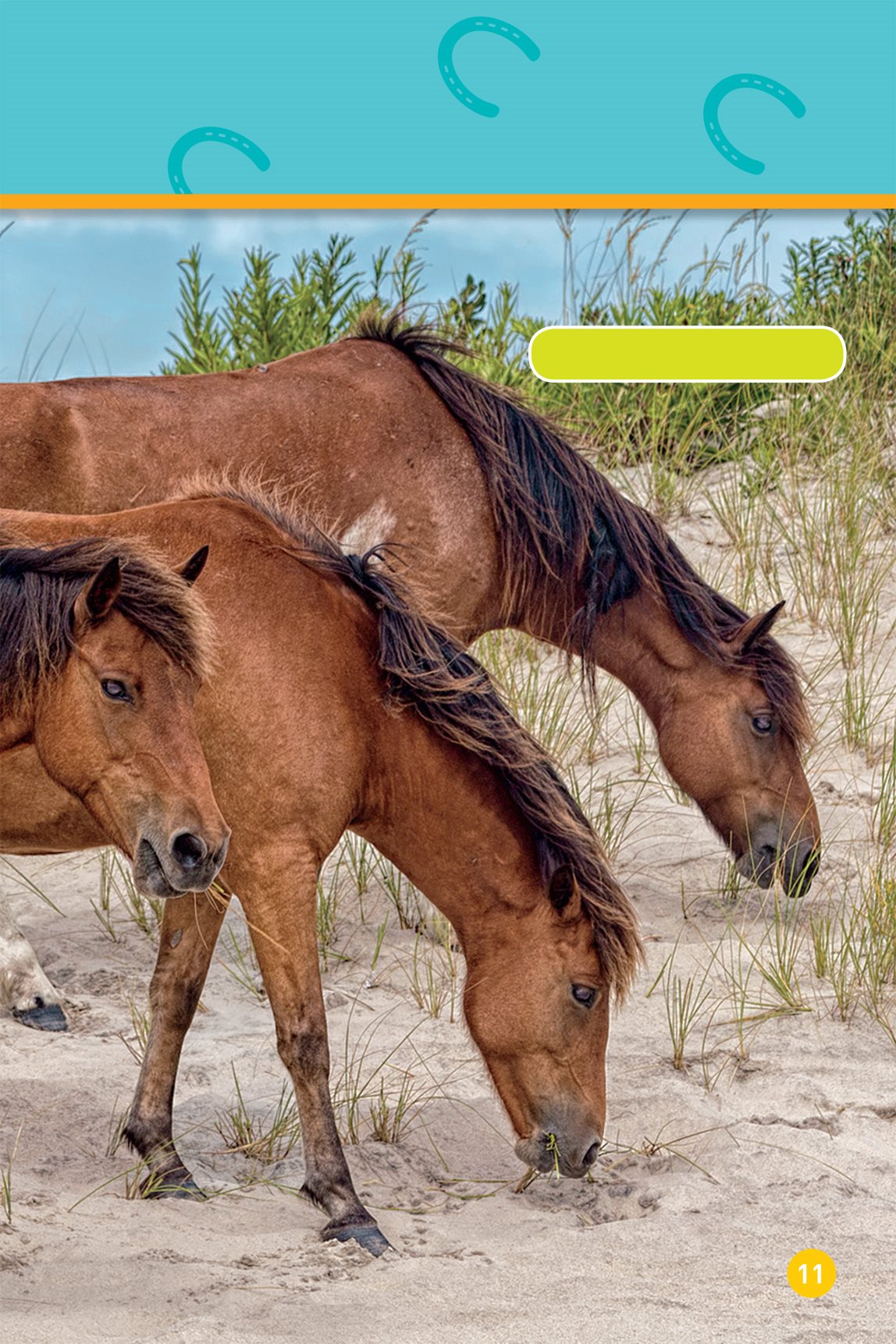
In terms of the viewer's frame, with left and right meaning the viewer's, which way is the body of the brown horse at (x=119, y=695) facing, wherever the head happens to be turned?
facing the viewer and to the right of the viewer

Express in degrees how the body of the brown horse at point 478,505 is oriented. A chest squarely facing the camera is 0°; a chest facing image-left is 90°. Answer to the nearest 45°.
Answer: approximately 270°

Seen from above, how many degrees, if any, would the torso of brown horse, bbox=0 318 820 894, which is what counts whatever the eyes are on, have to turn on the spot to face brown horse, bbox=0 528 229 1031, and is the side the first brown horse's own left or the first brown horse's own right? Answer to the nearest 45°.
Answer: approximately 90° to the first brown horse's own right

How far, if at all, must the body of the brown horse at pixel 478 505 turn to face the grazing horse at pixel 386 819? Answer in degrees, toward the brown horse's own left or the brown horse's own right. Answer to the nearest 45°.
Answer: approximately 90° to the brown horse's own right

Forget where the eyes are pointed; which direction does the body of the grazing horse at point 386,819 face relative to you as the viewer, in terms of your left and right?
facing to the right of the viewer

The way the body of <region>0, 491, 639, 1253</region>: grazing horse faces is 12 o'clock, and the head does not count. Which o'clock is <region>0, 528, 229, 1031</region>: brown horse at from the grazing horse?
The brown horse is roughly at 4 o'clock from the grazing horse.

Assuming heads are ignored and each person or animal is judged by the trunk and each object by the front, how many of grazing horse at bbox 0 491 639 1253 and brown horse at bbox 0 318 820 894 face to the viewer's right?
2

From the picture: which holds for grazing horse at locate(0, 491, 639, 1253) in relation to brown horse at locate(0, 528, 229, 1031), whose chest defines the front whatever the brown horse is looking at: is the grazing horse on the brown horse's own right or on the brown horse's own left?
on the brown horse's own left

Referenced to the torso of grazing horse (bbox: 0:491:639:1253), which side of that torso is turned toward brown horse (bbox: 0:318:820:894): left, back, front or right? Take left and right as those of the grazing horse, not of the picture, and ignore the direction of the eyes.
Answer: left
